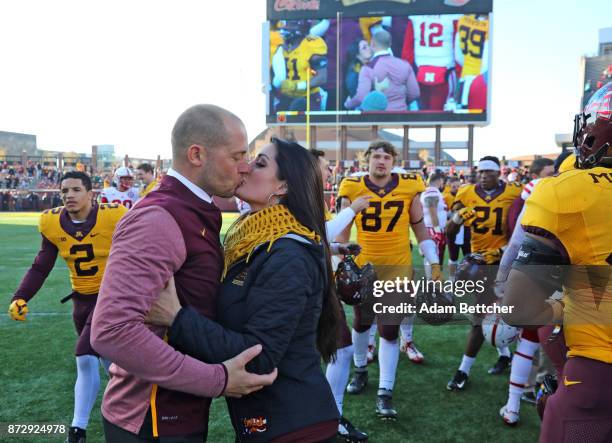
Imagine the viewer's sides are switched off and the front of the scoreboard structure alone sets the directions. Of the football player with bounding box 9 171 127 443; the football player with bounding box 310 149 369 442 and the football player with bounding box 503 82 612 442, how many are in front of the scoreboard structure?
3

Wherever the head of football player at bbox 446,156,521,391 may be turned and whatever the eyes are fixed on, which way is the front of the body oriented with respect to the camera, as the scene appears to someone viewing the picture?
toward the camera

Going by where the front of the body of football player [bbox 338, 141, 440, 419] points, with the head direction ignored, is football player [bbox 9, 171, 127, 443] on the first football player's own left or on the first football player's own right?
on the first football player's own right

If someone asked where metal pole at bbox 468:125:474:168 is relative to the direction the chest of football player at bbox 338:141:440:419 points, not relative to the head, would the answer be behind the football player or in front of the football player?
behind

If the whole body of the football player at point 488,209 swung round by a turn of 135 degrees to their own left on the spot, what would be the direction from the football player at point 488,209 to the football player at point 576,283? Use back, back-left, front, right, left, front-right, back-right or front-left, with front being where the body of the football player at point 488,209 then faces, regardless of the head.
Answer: back-right

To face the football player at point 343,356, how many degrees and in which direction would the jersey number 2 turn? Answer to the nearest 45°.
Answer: approximately 45° to its left

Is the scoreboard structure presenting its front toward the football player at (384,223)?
yes

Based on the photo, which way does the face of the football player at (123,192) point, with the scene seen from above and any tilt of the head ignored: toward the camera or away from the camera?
toward the camera

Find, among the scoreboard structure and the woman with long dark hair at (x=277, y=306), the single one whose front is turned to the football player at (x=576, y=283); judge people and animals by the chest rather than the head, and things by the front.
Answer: the scoreboard structure

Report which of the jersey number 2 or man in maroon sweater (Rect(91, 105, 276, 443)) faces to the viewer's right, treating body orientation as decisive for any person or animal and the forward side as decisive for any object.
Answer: the man in maroon sweater

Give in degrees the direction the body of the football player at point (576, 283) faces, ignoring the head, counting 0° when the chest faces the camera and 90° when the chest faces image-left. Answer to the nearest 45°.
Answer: approximately 135°

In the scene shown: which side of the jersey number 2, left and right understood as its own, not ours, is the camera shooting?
front

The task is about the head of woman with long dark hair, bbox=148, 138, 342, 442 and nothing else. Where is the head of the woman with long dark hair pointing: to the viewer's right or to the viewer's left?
to the viewer's left
